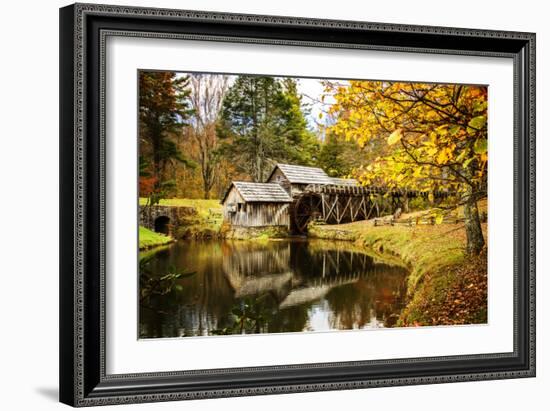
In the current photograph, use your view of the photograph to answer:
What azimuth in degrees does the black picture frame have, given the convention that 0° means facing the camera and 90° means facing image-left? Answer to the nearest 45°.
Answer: approximately 315°
